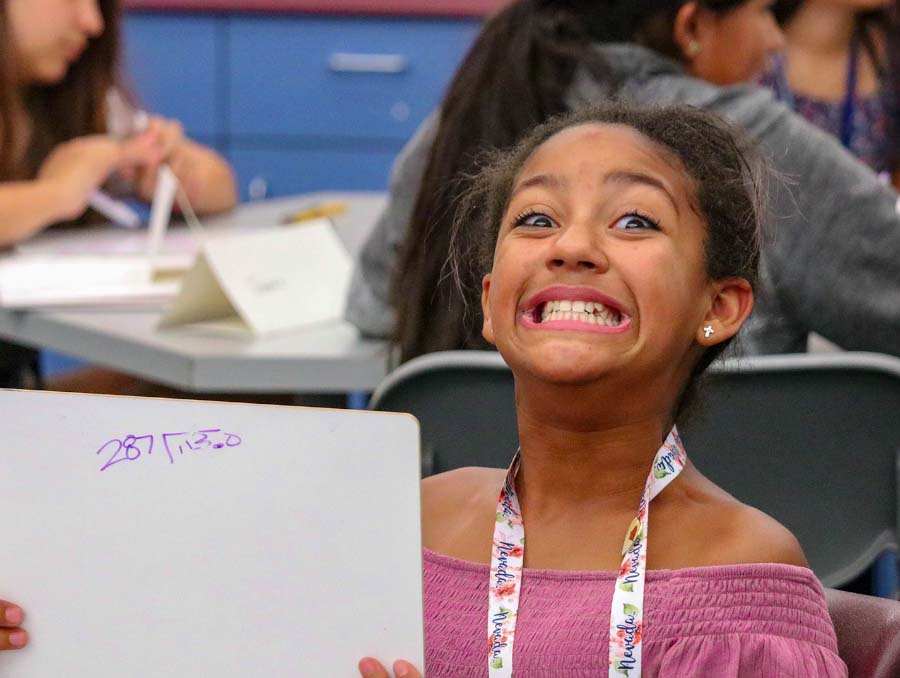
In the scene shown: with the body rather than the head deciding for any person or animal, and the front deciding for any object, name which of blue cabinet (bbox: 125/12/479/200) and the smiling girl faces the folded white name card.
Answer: the blue cabinet

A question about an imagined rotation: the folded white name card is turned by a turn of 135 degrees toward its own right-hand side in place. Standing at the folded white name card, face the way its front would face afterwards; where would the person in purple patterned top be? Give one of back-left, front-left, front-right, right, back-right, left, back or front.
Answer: back-right

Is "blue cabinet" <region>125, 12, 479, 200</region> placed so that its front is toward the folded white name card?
yes

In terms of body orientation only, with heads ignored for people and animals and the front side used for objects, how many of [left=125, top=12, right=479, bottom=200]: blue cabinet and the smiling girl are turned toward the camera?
2

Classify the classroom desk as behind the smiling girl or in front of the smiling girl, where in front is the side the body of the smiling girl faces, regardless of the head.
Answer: behind

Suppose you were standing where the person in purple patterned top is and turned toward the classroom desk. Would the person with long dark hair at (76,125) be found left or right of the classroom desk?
right

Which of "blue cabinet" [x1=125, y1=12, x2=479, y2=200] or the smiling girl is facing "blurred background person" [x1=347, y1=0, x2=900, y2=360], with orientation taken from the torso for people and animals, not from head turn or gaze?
the blue cabinet

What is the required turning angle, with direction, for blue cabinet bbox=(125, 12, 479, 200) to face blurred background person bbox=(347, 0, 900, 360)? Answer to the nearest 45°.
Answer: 0° — it already faces them

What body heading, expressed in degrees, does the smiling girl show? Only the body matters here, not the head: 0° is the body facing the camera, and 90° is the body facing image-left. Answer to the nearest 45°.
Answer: approximately 0°

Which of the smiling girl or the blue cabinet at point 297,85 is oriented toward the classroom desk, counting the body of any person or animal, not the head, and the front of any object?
the blue cabinet

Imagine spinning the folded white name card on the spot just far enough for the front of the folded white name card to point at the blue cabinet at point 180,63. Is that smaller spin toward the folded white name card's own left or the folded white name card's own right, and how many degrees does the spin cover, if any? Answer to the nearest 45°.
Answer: approximately 135° to the folded white name card's own left

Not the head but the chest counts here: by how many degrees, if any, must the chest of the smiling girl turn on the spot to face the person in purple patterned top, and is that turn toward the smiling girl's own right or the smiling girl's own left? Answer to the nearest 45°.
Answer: approximately 180°
